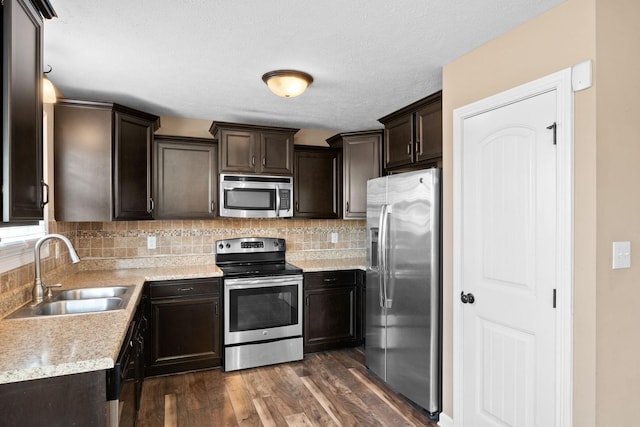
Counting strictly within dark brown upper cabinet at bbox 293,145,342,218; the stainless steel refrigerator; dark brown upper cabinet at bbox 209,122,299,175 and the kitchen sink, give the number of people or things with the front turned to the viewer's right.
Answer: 1

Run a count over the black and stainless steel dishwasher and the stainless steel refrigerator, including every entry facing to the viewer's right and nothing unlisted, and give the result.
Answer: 1

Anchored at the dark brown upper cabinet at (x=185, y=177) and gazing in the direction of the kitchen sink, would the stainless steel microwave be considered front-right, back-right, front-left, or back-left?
back-left

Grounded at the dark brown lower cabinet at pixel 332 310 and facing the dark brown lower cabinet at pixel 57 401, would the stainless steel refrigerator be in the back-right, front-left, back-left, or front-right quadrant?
front-left

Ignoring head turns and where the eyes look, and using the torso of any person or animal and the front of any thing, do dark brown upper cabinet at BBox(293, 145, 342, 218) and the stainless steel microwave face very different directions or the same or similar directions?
same or similar directions

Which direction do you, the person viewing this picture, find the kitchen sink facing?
facing to the right of the viewer

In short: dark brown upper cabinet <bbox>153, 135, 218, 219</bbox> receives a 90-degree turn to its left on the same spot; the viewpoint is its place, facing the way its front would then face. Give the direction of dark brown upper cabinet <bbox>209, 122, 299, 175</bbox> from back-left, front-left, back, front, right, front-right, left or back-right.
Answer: front

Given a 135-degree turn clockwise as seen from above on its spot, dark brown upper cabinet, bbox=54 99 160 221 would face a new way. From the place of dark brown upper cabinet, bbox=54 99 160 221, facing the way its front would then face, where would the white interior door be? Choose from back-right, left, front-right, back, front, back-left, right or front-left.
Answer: back-left

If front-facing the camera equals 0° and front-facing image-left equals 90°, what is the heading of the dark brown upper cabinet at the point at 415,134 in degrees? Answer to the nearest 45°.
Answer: approximately 45°

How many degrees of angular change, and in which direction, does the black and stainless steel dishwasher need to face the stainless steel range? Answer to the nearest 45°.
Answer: approximately 45° to its left

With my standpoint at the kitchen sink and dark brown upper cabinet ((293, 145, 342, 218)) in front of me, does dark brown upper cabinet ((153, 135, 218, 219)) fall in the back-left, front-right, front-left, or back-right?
front-left

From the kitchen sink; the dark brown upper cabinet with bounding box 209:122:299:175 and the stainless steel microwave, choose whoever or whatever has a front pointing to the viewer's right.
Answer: the kitchen sink

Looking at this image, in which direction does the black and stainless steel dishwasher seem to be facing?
to the viewer's right

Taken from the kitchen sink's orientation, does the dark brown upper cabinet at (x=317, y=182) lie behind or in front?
in front

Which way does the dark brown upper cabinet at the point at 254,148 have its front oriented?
toward the camera

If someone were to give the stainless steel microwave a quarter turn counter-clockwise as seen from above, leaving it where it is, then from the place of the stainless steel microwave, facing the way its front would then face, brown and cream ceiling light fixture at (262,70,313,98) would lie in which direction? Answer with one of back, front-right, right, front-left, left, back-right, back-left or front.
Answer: right
